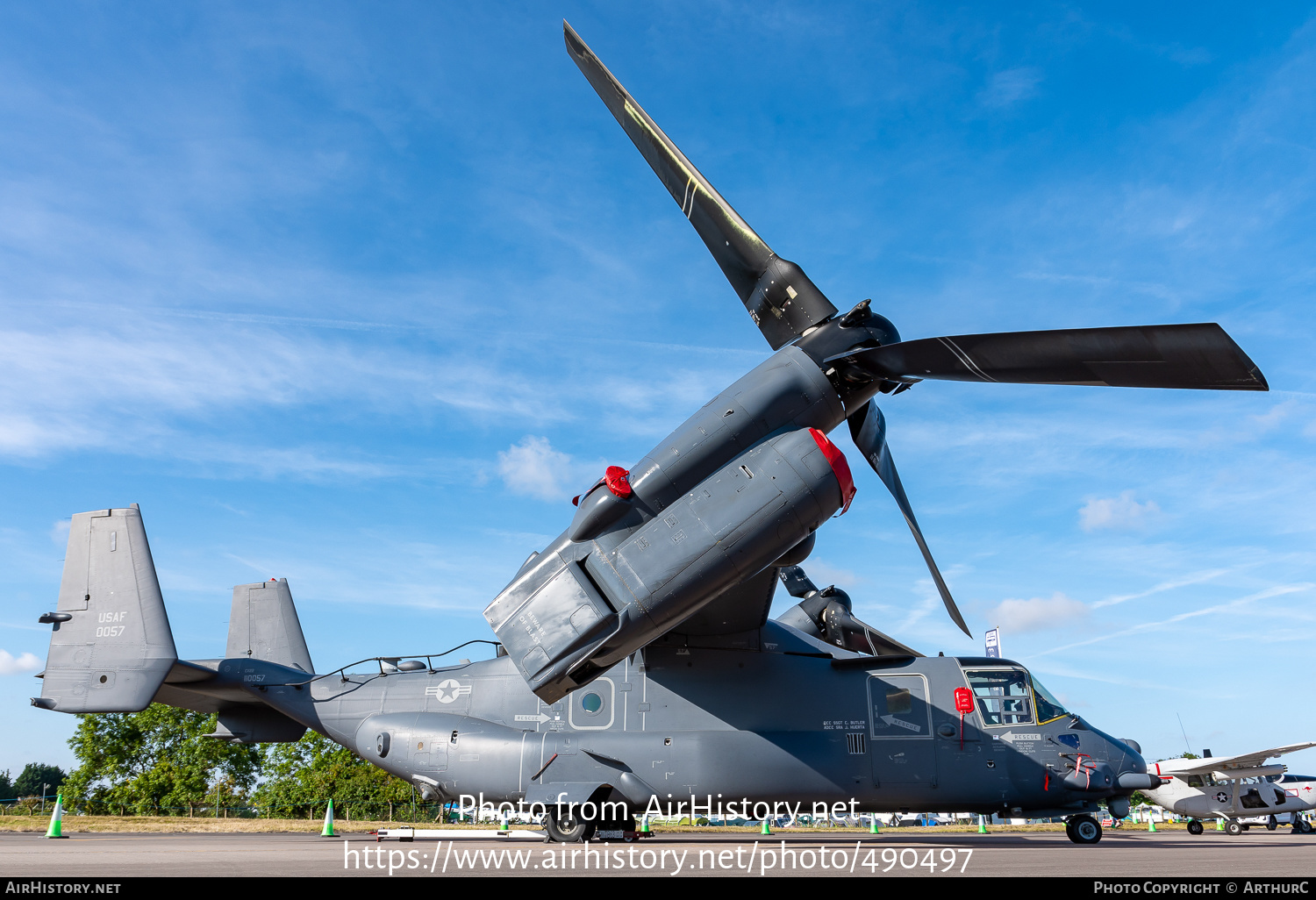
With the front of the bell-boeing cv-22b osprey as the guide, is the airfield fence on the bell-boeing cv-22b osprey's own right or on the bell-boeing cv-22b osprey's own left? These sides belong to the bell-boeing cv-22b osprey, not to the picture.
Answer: on the bell-boeing cv-22b osprey's own left

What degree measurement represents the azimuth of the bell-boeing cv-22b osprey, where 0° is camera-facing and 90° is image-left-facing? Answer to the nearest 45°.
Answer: approximately 270°
